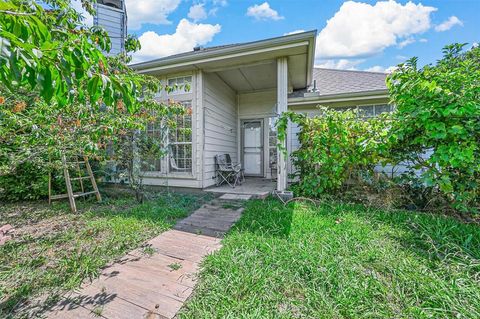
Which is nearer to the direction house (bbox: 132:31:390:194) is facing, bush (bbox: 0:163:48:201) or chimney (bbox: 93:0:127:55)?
the bush

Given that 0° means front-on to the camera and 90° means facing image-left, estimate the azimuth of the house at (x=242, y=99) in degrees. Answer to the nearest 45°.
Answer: approximately 0°

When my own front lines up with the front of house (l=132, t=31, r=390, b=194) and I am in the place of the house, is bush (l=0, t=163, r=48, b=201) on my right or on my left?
on my right

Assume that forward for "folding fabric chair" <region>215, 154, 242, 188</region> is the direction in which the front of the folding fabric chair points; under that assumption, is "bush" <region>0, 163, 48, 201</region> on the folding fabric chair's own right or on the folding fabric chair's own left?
on the folding fabric chair's own right

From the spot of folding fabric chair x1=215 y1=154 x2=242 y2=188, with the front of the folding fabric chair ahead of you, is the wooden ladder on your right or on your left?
on your right

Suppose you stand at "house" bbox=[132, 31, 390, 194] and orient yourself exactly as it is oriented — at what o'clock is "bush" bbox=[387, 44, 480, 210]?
The bush is roughly at 10 o'clock from the house.
